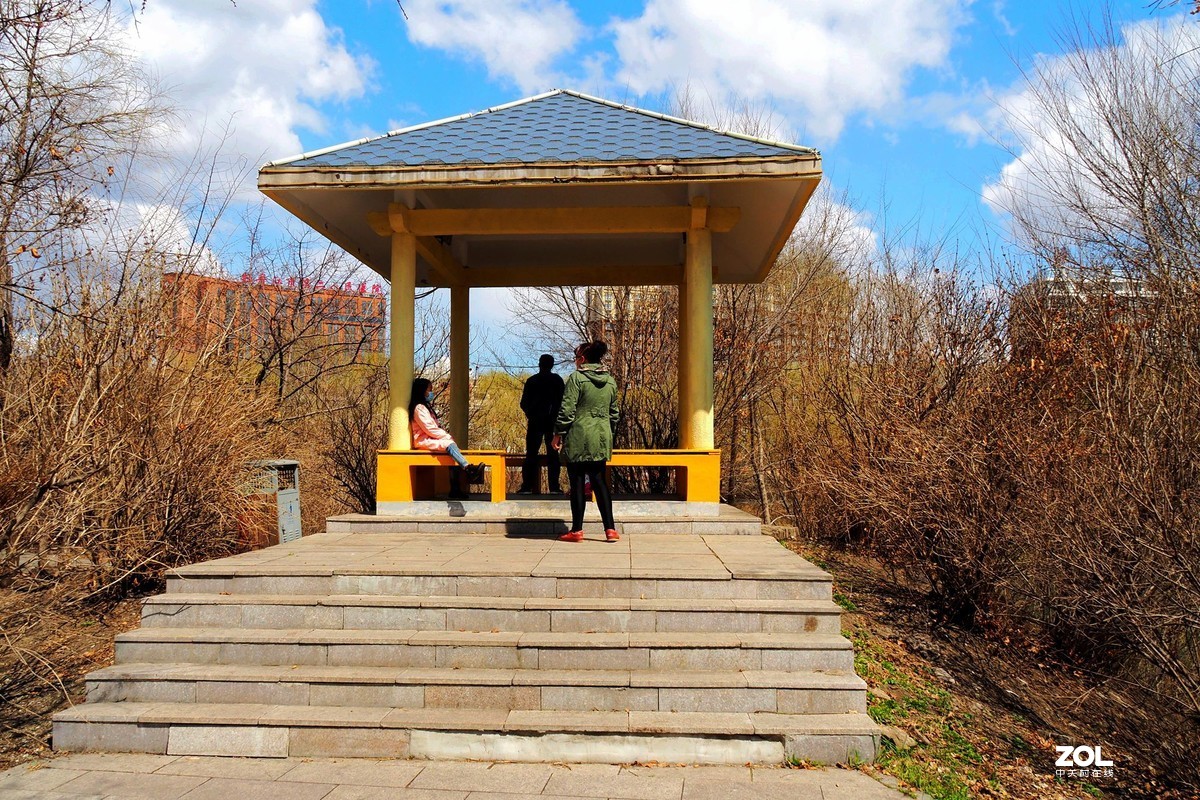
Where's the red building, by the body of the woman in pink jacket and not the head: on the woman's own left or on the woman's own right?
on the woman's own left

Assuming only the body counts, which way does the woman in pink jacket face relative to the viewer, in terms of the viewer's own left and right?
facing to the right of the viewer

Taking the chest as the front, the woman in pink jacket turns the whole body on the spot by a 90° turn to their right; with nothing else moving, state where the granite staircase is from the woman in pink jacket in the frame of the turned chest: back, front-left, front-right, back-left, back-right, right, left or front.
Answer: front

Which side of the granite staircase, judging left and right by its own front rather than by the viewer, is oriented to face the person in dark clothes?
back

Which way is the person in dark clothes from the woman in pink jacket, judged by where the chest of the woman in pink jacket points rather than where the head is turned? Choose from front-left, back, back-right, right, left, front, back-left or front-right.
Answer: front-left

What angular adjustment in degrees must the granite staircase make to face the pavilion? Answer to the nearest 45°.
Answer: approximately 180°

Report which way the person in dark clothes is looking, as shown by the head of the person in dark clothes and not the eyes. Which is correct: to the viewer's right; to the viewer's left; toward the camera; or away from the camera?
away from the camera

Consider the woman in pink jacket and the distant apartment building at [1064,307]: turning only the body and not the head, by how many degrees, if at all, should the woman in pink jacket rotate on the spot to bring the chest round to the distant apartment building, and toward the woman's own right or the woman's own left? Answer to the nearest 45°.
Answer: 0° — they already face it

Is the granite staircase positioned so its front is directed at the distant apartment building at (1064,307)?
no

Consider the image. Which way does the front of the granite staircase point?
toward the camera

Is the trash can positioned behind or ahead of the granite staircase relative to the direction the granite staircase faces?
behind

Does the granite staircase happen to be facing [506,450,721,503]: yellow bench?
no

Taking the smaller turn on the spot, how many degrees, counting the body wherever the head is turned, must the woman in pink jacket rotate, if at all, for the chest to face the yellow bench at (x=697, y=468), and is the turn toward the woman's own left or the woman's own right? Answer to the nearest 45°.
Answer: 0° — they already face it
